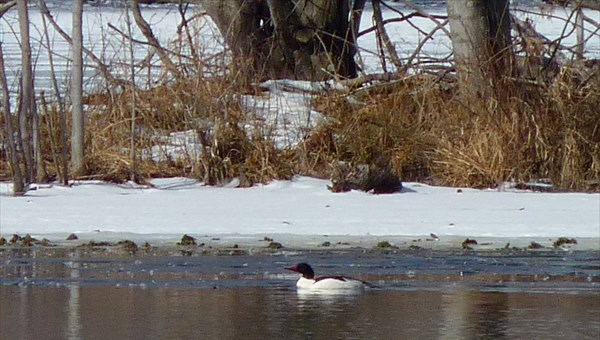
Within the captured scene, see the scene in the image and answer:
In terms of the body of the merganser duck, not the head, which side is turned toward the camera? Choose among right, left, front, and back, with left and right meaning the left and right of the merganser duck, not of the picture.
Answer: left

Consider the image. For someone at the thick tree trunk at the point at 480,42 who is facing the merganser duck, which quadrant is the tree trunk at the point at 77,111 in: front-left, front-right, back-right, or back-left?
front-right

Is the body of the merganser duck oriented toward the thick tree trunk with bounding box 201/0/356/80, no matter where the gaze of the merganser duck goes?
no

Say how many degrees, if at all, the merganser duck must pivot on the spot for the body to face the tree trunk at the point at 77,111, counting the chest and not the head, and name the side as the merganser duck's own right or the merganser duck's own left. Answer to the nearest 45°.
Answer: approximately 45° to the merganser duck's own right

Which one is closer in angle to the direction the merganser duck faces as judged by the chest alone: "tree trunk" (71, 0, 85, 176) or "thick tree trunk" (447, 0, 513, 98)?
the tree trunk

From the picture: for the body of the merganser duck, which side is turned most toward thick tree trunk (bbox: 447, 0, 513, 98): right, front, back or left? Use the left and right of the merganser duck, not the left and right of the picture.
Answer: right

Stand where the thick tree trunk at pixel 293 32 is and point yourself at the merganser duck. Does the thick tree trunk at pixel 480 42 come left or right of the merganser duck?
left

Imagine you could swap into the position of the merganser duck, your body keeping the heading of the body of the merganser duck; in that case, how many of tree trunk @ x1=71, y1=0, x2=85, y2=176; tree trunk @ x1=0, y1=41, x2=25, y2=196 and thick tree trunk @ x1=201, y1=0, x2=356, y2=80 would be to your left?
0

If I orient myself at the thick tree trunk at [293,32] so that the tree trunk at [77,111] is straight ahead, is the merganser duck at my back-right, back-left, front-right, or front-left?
front-left
